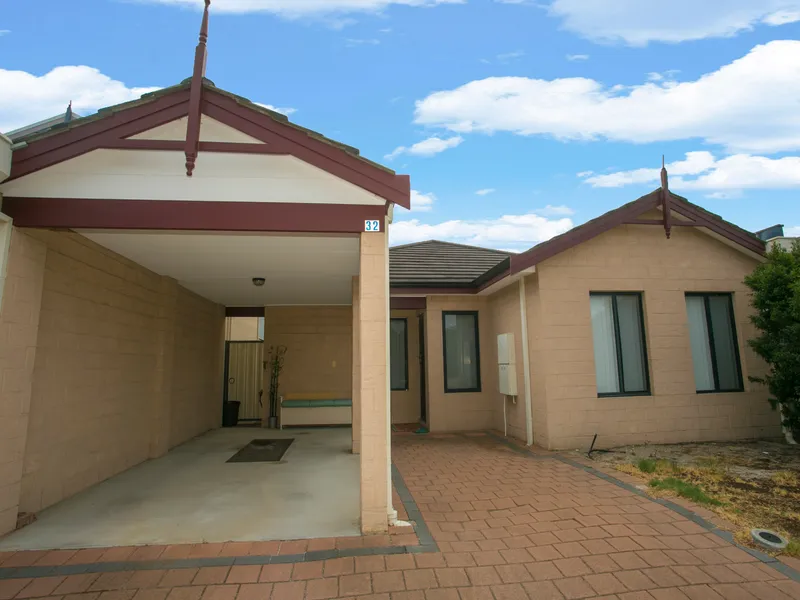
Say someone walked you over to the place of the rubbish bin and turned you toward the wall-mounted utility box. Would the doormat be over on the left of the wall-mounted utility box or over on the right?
right

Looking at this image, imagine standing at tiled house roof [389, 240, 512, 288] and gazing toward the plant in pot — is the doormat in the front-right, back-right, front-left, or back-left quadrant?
front-left

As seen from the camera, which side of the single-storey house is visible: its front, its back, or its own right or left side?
front
